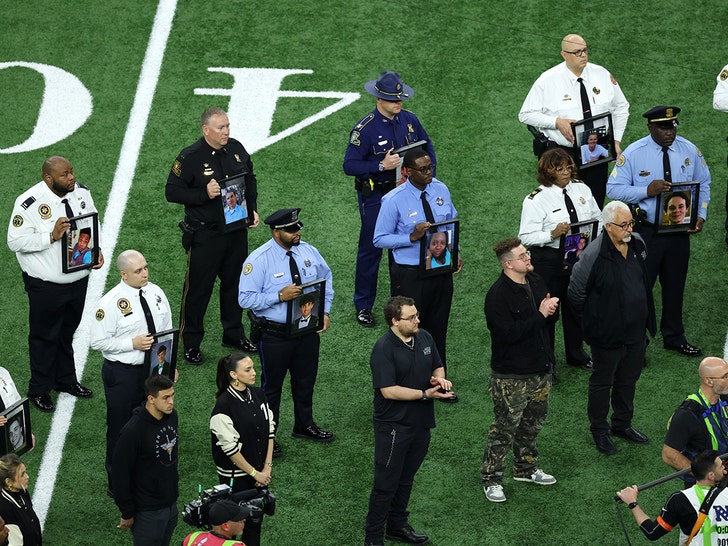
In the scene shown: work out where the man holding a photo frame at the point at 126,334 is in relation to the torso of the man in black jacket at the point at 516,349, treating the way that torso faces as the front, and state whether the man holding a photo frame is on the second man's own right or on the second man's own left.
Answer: on the second man's own right

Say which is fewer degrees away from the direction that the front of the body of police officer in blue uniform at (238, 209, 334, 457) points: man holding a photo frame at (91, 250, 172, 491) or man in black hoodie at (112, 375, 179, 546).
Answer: the man in black hoodie

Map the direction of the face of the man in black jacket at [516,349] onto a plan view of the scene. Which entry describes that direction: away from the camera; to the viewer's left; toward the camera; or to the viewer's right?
to the viewer's right

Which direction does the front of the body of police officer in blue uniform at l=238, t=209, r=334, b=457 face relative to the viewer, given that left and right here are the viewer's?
facing the viewer and to the right of the viewer

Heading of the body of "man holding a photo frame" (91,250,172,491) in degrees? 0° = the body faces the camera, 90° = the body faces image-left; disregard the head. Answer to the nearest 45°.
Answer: approximately 315°

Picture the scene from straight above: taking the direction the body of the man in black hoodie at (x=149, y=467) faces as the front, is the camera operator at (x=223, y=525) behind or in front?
in front

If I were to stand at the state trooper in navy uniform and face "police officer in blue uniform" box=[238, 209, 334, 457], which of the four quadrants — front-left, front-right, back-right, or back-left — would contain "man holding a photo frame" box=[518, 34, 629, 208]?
back-left

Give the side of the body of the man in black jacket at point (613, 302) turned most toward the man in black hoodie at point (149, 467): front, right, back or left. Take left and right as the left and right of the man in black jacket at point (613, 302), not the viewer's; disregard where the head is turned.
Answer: right
